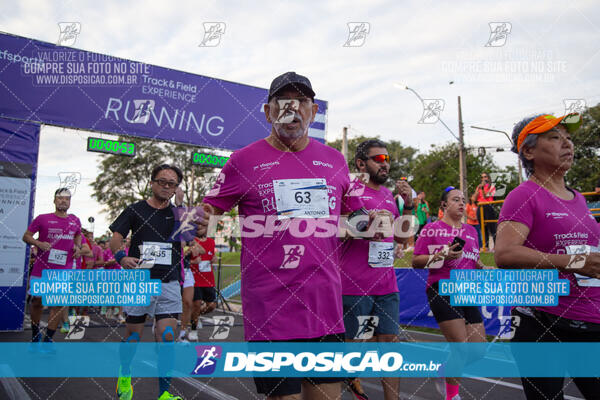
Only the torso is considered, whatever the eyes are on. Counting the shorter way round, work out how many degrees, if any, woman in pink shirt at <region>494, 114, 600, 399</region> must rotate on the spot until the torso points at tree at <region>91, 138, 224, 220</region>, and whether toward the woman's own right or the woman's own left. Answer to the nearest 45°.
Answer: approximately 180°

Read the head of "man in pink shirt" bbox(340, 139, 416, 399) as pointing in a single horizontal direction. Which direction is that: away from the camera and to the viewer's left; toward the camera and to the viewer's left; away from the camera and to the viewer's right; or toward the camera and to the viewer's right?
toward the camera and to the viewer's right

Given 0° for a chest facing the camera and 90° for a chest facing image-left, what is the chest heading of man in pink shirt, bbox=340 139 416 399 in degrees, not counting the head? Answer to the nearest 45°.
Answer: approximately 315°

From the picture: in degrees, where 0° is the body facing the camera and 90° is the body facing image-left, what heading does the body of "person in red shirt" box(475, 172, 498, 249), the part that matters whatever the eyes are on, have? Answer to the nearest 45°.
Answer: approximately 45°

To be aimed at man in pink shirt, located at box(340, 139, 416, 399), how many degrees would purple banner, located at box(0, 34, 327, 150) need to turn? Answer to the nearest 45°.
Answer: approximately 45° to its right

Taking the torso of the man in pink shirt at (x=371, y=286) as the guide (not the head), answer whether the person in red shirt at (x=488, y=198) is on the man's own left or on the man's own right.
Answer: on the man's own left

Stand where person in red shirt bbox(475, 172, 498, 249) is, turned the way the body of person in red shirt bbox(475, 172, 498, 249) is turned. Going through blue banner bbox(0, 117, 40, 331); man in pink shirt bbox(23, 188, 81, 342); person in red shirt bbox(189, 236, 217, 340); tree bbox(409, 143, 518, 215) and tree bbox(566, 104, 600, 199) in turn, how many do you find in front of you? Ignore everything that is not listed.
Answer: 3

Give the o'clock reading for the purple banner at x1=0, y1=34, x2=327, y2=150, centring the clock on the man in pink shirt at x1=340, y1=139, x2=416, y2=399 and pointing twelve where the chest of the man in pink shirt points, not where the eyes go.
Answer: The purple banner is roughly at 6 o'clock from the man in pink shirt.

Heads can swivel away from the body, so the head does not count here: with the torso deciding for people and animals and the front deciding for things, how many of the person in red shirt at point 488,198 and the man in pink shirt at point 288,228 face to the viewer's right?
0
